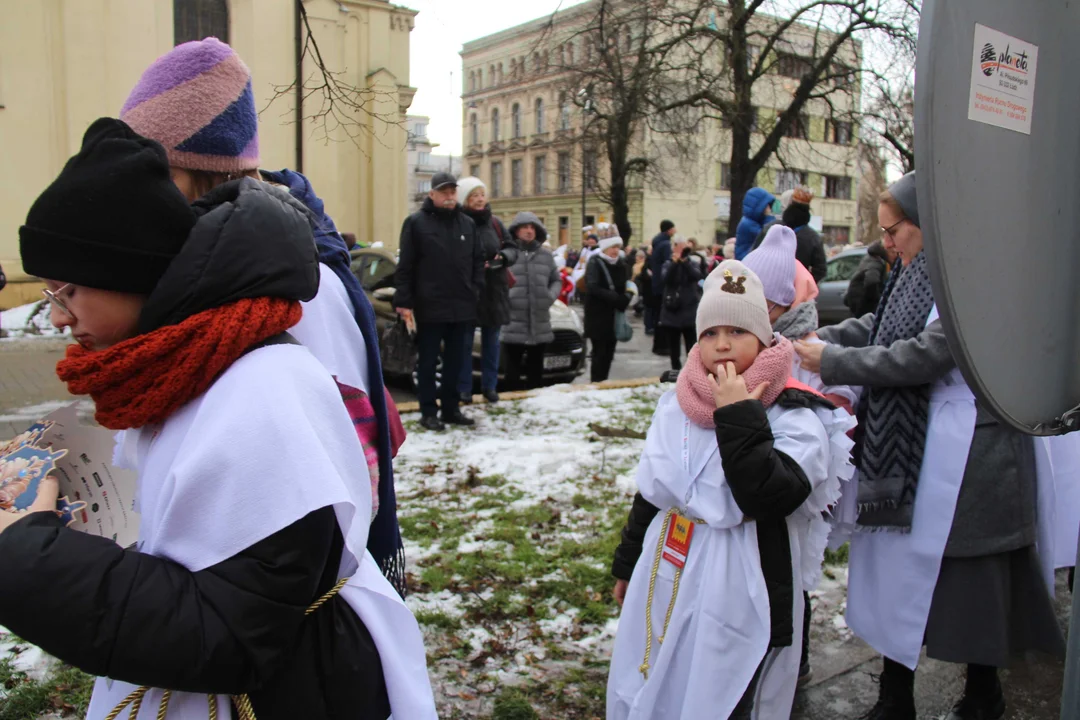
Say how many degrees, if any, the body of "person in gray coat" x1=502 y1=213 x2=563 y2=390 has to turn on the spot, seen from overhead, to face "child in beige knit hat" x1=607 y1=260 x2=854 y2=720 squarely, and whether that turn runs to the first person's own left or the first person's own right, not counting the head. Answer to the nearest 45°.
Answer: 0° — they already face them

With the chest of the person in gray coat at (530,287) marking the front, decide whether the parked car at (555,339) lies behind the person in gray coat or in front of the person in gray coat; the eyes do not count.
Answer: behind

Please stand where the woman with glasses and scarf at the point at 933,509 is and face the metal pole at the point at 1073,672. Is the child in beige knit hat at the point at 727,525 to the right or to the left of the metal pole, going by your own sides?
right

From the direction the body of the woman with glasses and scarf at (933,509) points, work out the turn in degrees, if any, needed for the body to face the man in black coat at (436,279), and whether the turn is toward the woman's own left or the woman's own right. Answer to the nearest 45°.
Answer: approximately 45° to the woman's own right

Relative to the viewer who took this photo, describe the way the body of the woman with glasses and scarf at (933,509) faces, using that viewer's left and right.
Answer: facing to the left of the viewer

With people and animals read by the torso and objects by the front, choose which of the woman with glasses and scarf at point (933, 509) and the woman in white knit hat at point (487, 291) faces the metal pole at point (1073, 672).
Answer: the woman in white knit hat

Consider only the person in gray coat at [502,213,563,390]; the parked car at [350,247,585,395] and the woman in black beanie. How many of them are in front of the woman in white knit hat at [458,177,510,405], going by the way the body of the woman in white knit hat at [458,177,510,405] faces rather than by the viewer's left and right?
1

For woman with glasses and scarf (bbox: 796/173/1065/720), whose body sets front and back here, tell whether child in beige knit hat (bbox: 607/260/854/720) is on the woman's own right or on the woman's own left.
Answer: on the woman's own left

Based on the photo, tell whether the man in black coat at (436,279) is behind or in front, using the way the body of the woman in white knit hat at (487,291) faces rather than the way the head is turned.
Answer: in front

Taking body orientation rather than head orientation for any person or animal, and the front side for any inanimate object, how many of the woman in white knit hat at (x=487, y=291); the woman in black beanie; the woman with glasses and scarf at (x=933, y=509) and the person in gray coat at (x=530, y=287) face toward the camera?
2
